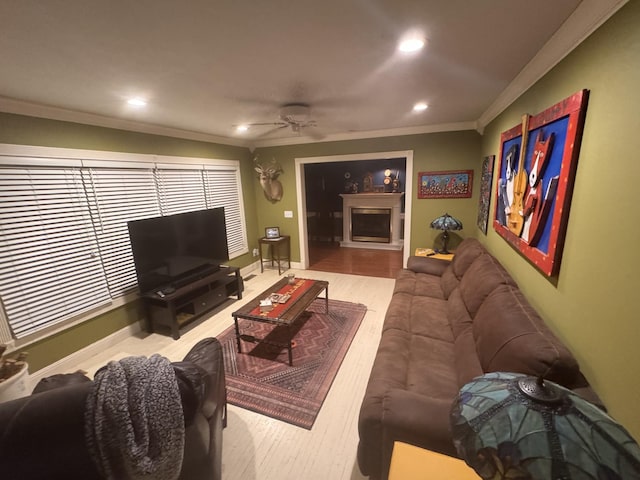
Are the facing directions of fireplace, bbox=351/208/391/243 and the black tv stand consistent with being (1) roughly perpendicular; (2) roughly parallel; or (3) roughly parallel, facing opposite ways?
roughly perpendicular

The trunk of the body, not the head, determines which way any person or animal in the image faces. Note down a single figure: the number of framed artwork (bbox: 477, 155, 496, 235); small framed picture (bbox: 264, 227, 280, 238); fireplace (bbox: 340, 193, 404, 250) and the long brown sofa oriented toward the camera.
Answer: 2

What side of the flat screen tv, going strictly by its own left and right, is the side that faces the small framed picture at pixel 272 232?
left

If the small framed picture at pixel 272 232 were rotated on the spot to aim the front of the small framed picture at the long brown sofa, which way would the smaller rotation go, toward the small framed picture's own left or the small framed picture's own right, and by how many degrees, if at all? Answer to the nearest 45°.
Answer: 0° — it already faces it

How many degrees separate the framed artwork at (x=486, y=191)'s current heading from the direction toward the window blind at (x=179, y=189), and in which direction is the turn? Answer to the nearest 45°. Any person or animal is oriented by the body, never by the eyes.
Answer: approximately 45° to its left

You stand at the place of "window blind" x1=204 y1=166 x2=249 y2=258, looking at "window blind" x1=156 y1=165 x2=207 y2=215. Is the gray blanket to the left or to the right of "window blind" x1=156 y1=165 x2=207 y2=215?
left

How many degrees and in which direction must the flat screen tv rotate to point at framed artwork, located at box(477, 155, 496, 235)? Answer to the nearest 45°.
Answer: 0° — it already faces it

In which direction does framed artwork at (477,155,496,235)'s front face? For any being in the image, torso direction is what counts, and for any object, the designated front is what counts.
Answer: to the viewer's left

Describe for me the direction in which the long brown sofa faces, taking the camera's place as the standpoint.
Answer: facing to the left of the viewer

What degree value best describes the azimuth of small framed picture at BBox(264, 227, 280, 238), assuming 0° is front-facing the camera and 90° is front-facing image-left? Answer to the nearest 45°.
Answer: approximately 0°
